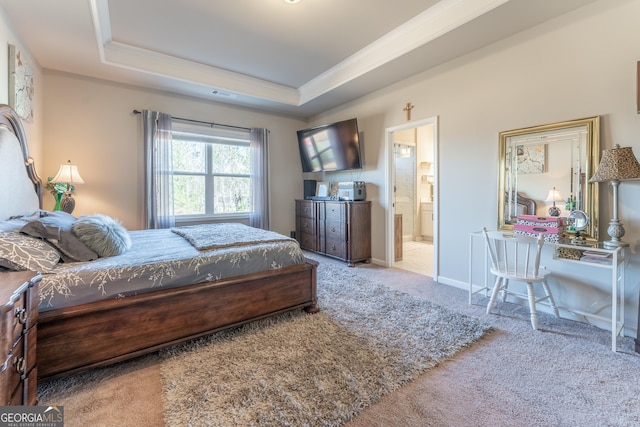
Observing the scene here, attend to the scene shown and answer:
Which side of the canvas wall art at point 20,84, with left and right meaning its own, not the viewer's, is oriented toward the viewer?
right

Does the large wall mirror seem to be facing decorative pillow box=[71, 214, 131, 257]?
yes

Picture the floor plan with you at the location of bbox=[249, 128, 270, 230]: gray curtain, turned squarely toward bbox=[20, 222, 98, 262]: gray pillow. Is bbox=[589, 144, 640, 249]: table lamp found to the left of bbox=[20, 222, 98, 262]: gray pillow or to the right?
left

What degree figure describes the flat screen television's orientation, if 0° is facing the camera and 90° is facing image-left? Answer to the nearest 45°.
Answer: approximately 45°

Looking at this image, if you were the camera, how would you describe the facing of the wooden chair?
facing away from the viewer and to the right of the viewer

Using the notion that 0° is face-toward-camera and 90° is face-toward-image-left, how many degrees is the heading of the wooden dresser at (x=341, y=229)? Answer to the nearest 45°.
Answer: approximately 45°

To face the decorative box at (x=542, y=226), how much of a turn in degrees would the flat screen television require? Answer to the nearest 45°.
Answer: approximately 90° to its left

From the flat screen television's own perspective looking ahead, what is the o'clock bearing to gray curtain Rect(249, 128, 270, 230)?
The gray curtain is roughly at 2 o'clock from the flat screen television.

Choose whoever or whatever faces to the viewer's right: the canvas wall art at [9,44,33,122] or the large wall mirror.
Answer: the canvas wall art
